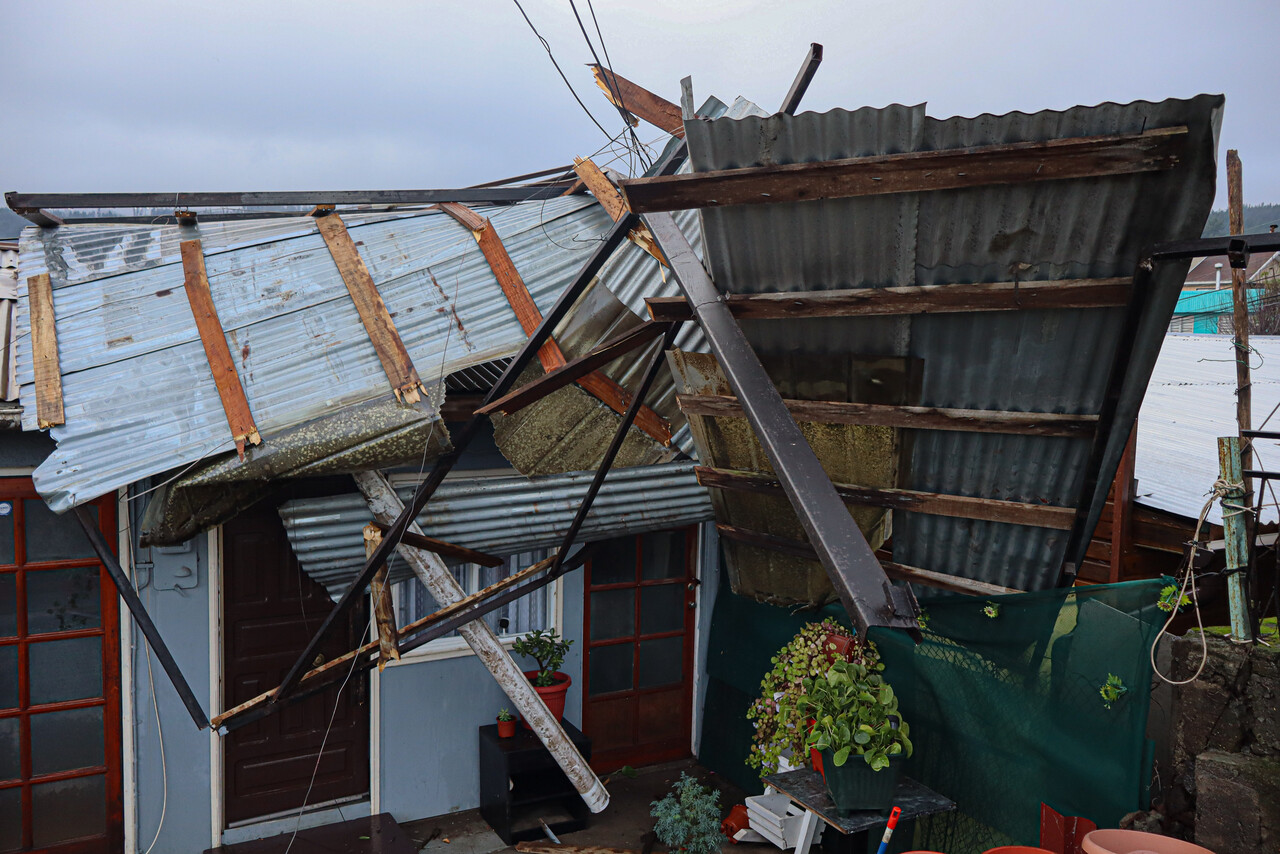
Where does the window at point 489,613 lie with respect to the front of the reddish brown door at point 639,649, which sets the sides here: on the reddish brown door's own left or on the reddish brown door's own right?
on the reddish brown door's own right

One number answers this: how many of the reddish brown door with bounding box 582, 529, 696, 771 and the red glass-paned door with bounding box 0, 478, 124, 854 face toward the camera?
2

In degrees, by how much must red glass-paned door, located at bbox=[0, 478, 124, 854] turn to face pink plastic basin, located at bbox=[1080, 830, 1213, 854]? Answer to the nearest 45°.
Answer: approximately 45° to its left

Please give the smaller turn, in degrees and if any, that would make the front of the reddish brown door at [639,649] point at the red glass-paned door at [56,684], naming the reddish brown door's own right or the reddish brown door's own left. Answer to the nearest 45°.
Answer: approximately 45° to the reddish brown door's own right

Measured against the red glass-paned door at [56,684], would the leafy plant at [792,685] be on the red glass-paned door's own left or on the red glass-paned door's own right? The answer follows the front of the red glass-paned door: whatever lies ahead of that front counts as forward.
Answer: on the red glass-paned door's own left

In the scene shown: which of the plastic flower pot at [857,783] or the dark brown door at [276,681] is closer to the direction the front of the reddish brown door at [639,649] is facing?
the plastic flower pot

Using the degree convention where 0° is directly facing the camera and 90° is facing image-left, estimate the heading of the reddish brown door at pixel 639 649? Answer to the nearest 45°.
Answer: approximately 0°

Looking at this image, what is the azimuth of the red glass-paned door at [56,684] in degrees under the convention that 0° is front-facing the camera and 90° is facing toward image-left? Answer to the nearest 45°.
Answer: approximately 0°

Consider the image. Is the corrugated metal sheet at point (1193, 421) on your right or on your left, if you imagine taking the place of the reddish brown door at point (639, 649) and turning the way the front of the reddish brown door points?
on your left

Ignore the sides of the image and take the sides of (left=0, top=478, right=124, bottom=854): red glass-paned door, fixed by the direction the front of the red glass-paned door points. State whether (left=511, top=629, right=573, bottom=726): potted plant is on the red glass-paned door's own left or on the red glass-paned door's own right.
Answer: on the red glass-paned door's own left
